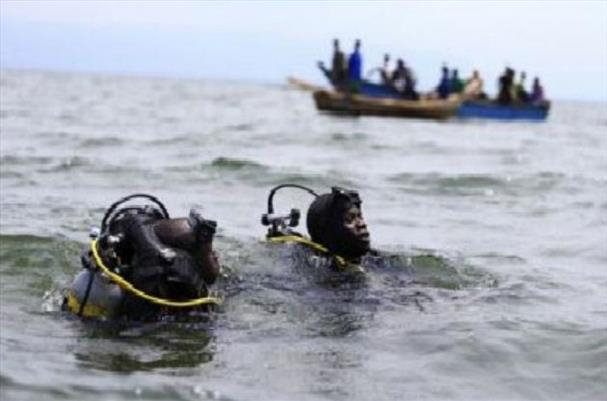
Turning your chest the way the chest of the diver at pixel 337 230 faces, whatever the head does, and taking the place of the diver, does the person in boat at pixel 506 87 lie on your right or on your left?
on your left

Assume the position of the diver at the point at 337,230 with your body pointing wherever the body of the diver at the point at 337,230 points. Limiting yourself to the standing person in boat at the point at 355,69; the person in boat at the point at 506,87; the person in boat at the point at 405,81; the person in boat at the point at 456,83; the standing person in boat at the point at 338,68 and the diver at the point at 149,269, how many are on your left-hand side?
5

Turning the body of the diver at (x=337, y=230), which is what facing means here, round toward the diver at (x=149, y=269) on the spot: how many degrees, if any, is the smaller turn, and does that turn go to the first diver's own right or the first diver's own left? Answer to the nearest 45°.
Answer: approximately 135° to the first diver's own right

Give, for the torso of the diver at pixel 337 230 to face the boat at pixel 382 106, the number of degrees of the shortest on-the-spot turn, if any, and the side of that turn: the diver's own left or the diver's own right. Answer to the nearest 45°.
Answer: approximately 90° to the diver's own left

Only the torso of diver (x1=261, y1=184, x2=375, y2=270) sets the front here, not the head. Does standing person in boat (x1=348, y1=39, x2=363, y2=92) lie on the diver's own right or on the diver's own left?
on the diver's own left

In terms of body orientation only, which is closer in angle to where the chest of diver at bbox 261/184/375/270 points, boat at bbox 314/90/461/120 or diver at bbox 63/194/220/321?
the boat

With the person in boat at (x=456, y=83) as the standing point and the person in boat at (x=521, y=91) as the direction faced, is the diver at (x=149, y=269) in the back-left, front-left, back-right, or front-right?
back-right

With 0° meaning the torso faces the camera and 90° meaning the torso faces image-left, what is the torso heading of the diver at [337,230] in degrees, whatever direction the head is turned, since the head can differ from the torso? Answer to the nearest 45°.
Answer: approximately 270°

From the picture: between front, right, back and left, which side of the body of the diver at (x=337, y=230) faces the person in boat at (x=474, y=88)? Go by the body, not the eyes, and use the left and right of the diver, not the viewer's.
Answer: left

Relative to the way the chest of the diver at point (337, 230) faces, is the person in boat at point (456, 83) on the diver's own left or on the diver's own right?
on the diver's own left

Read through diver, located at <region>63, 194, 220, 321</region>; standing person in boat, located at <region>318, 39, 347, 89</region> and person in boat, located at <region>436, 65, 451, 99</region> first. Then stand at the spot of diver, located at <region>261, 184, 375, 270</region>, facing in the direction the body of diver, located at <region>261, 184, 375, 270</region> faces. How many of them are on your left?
2

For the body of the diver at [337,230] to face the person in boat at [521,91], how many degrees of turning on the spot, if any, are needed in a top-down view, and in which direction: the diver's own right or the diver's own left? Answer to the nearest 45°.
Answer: approximately 90° to the diver's own left
